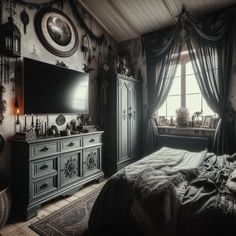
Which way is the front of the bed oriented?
to the viewer's left

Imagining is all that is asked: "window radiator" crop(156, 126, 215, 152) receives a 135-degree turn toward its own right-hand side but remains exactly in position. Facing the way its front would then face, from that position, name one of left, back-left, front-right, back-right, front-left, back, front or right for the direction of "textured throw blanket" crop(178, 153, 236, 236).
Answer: back-left

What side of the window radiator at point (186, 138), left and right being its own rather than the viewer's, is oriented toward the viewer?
front

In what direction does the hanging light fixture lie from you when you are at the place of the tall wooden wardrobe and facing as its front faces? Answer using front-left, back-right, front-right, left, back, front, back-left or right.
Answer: right

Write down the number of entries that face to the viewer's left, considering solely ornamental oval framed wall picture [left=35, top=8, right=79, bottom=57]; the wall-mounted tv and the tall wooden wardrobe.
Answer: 0

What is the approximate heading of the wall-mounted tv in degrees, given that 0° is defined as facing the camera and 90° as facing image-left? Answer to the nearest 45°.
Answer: approximately 315°

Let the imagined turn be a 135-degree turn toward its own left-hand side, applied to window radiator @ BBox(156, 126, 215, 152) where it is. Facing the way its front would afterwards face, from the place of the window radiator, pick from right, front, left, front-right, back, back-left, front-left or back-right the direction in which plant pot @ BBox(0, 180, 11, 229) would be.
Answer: back

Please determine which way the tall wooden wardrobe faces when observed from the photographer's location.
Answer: facing the viewer and to the right of the viewer

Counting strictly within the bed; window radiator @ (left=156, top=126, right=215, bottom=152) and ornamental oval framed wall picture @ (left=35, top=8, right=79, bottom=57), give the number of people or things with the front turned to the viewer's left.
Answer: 1

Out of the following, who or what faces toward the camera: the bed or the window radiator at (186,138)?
the window radiator

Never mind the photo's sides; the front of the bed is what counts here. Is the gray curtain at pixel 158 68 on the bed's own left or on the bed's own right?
on the bed's own right

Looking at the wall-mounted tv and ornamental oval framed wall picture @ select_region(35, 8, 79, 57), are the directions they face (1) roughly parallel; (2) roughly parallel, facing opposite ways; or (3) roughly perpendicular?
roughly parallel

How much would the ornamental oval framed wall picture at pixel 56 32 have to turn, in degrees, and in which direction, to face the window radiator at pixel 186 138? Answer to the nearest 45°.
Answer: approximately 45° to its left

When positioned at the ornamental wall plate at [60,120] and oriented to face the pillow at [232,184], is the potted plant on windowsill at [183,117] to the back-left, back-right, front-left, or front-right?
front-left

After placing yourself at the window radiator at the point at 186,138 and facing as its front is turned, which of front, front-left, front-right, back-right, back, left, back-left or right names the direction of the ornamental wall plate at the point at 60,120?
front-right

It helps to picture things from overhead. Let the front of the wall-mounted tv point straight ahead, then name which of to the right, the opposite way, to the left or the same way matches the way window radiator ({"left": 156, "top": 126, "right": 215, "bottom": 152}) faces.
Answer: to the right

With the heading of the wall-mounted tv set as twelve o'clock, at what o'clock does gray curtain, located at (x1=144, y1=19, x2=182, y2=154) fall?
The gray curtain is roughly at 10 o'clock from the wall-mounted tv.

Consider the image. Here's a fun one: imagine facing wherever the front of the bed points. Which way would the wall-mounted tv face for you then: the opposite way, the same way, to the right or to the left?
the opposite way
